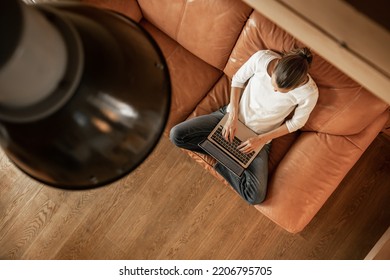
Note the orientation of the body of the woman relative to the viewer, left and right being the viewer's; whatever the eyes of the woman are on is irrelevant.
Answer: facing the viewer and to the left of the viewer

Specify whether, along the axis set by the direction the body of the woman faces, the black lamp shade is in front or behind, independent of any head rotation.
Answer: in front

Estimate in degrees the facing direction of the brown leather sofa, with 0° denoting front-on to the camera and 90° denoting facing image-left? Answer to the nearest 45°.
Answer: approximately 45°

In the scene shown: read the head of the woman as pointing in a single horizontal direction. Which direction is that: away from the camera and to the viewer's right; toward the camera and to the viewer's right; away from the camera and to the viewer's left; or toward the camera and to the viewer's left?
toward the camera and to the viewer's left
